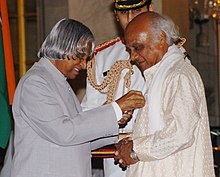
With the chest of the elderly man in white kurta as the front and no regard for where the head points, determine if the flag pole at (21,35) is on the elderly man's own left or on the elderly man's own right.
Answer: on the elderly man's own right

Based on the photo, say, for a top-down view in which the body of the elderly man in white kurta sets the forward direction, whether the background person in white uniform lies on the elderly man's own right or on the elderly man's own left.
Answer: on the elderly man's own right

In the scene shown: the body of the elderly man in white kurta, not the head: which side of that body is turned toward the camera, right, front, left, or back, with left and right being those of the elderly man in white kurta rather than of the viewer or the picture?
left
